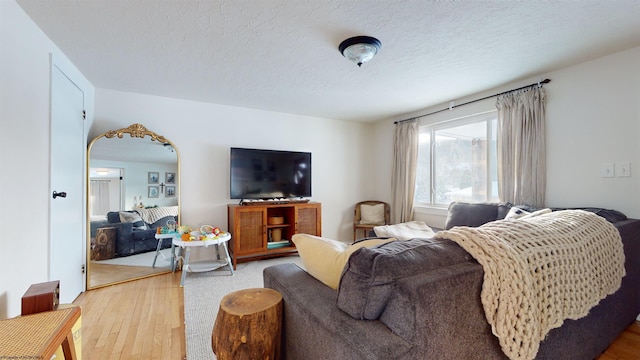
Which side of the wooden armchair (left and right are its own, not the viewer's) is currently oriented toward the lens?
front

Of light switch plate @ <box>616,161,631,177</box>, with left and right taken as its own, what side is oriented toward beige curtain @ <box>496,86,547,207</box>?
right

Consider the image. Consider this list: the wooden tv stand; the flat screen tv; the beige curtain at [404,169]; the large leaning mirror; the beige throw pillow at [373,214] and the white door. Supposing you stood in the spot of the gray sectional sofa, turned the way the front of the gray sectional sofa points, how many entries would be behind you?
0

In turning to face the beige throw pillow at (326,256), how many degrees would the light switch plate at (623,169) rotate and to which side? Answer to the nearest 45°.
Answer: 0° — it already faces it

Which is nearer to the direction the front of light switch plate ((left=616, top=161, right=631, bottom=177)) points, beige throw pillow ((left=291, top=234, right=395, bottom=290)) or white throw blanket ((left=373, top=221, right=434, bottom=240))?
the beige throw pillow

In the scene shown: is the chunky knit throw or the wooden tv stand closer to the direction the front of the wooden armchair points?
the chunky knit throw

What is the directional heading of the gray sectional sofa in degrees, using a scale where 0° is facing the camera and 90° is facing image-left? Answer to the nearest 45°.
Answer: approximately 135°

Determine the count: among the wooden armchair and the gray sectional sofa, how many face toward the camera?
1

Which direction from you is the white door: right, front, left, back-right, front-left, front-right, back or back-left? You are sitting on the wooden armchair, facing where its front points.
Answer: front-right

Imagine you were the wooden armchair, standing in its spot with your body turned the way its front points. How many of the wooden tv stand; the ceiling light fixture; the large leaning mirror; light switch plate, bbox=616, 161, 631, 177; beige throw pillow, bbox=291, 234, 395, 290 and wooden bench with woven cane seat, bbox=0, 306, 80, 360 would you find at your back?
0

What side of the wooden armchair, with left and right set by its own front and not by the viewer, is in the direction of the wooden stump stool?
front

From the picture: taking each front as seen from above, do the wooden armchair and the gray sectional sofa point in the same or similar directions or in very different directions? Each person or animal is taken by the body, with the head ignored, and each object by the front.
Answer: very different directions

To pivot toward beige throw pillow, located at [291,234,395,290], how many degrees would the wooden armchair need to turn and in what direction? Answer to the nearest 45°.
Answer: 0° — it already faces it

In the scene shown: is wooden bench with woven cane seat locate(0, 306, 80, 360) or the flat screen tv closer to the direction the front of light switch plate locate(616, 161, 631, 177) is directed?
the wooden bench with woven cane seat

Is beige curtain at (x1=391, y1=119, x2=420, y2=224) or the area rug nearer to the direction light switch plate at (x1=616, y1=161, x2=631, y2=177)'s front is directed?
the area rug
